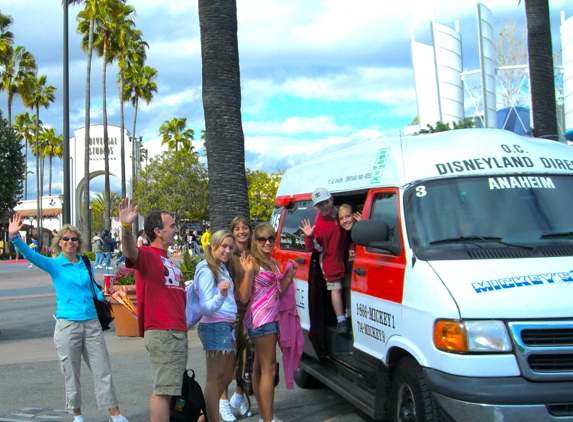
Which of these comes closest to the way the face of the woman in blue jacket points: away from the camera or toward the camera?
toward the camera

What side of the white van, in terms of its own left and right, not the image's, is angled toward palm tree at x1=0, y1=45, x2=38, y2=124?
back

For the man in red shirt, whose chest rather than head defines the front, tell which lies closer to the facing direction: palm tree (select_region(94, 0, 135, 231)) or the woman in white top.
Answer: the woman in white top

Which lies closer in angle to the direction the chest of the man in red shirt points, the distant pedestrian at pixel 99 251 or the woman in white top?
the woman in white top

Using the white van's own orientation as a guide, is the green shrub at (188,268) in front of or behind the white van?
behind

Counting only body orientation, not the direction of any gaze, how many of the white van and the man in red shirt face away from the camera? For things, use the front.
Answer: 0

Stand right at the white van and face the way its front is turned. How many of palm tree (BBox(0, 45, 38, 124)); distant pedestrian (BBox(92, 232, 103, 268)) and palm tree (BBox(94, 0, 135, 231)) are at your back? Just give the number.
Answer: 3

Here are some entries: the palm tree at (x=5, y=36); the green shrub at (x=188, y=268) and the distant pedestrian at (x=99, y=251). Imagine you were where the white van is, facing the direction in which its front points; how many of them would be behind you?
3

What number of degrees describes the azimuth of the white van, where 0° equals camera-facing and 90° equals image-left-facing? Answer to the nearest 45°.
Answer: approximately 315°
